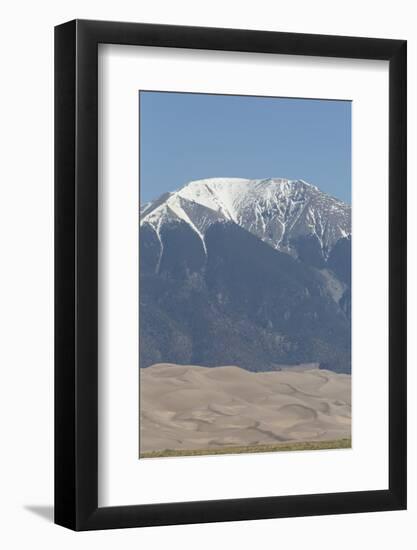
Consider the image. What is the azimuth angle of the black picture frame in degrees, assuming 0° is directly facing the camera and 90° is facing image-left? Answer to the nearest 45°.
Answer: approximately 315°
